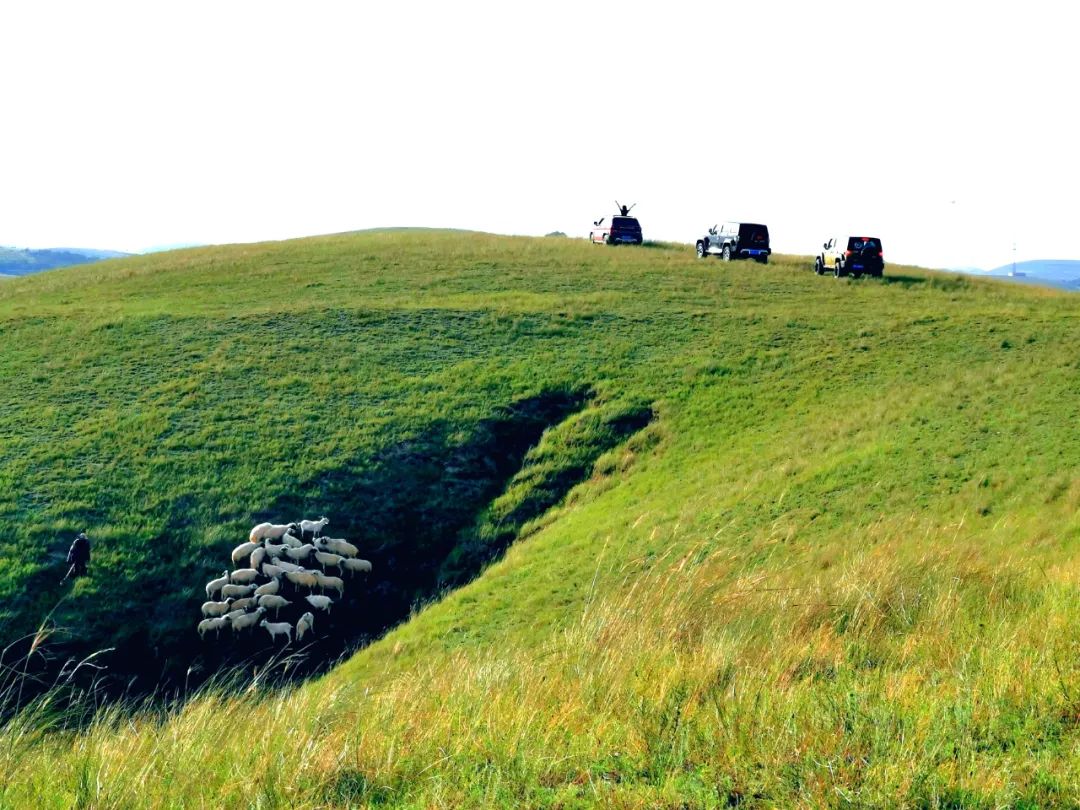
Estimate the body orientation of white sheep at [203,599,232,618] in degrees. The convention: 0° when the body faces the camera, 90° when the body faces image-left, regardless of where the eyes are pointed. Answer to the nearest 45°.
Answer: approximately 270°

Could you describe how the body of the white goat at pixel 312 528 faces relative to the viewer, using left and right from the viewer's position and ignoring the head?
facing to the right of the viewer

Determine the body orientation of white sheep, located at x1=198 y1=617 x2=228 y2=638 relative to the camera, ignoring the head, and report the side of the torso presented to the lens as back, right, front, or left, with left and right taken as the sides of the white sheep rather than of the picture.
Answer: right

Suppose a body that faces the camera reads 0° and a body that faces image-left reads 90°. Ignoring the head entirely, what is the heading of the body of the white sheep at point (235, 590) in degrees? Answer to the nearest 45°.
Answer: approximately 270°
